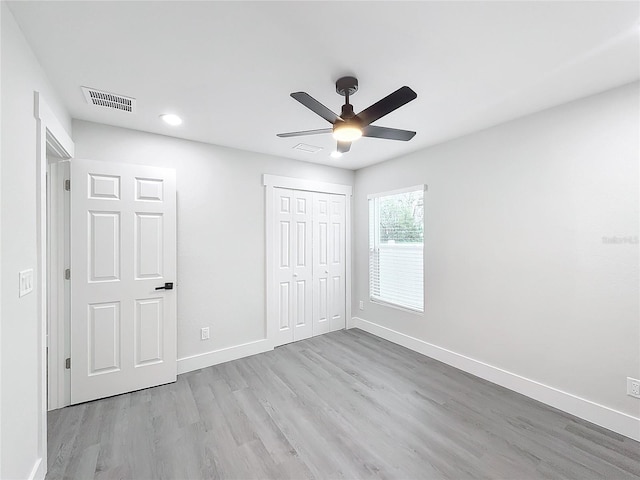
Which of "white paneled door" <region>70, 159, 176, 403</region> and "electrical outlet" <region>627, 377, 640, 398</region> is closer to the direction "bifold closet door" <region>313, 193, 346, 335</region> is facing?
the electrical outlet

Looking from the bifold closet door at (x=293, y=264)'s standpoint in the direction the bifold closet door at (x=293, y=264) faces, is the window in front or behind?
in front

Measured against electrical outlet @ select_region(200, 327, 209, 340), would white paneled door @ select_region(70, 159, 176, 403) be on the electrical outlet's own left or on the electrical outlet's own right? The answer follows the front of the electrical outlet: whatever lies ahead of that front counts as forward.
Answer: on the electrical outlet's own right

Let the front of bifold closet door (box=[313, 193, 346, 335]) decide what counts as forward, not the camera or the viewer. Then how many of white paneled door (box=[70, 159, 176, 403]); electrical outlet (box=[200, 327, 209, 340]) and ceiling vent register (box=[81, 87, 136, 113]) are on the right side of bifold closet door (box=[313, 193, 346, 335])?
3

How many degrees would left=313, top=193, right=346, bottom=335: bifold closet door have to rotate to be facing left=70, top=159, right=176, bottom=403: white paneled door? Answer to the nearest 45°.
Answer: approximately 90° to its right

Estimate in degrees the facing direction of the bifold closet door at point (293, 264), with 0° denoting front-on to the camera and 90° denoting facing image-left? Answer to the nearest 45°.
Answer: approximately 315°

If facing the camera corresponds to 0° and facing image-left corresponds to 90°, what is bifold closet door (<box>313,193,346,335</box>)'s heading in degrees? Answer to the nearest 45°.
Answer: approximately 315°

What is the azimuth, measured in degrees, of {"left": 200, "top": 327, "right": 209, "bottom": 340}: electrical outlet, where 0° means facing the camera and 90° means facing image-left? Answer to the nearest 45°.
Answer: approximately 0°
